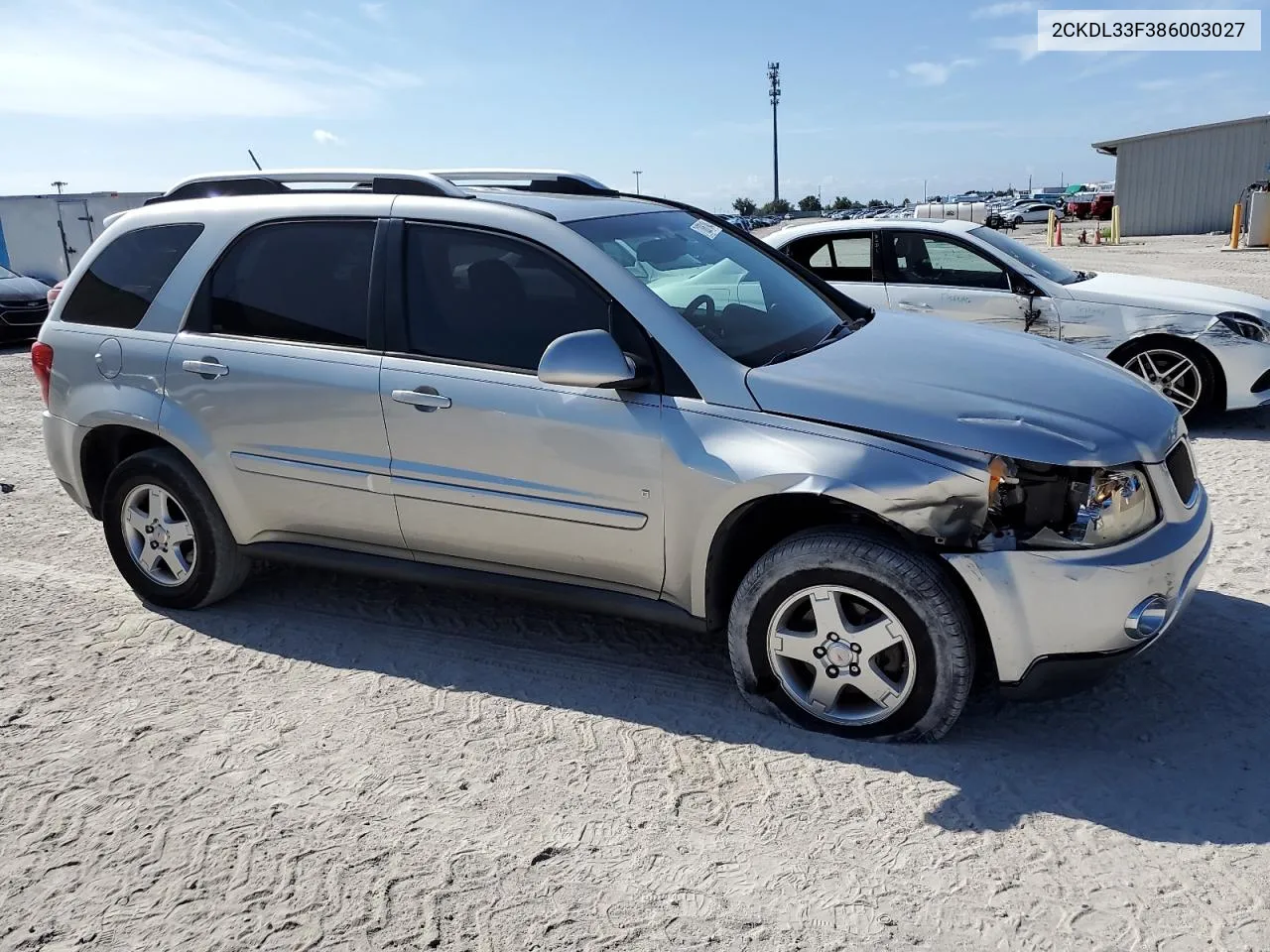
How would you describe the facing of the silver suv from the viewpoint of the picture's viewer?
facing the viewer and to the right of the viewer

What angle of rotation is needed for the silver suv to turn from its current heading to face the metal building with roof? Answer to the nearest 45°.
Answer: approximately 90° to its left

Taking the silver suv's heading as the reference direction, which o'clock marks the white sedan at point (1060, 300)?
The white sedan is roughly at 9 o'clock from the silver suv.

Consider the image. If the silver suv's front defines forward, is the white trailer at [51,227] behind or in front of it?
behind

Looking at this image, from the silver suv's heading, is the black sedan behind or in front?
behind
